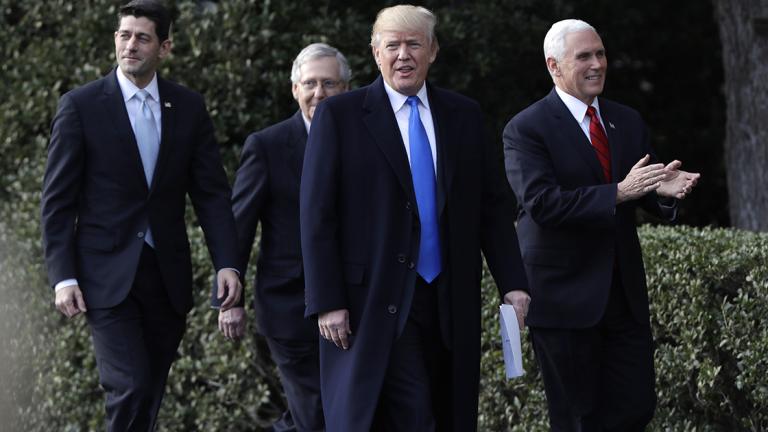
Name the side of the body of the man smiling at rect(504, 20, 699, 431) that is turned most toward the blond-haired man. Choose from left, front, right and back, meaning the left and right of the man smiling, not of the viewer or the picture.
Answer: right

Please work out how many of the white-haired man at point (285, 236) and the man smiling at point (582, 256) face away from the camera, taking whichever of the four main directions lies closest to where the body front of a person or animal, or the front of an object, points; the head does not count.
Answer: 0

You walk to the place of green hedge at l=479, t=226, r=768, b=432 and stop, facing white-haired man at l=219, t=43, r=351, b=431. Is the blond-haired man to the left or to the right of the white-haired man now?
left

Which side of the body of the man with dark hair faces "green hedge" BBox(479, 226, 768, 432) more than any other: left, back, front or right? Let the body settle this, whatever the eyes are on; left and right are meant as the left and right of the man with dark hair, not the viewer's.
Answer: left

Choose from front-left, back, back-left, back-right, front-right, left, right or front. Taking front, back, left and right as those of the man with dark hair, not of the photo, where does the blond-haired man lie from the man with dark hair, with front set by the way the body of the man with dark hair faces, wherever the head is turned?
front-left

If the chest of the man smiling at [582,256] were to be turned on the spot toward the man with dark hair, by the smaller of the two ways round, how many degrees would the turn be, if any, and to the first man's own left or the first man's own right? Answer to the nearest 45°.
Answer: approximately 135° to the first man's own right

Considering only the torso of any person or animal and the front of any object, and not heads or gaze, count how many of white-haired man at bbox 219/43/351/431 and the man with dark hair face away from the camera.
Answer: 0
